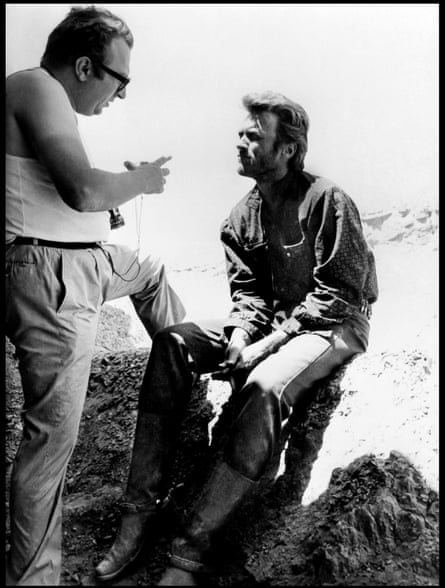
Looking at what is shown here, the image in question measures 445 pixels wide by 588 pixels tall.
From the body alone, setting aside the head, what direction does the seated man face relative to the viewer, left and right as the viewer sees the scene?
facing the viewer and to the left of the viewer

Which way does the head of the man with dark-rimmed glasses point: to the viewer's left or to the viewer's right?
to the viewer's right

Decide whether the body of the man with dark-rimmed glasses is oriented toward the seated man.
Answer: yes

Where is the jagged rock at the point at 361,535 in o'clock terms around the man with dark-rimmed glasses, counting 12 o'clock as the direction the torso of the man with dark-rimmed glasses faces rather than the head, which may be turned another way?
The jagged rock is roughly at 1 o'clock from the man with dark-rimmed glasses.

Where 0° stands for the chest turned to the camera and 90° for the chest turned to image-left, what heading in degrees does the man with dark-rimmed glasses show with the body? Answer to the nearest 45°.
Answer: approximately 270°

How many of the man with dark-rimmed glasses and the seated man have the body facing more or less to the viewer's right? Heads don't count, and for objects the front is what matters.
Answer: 1

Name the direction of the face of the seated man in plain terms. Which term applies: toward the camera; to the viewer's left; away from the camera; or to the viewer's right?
to the viewer's left

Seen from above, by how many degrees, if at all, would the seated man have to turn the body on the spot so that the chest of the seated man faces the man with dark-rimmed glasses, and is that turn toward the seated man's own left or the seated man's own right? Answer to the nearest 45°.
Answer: approximately 45° to the seated man's own right
